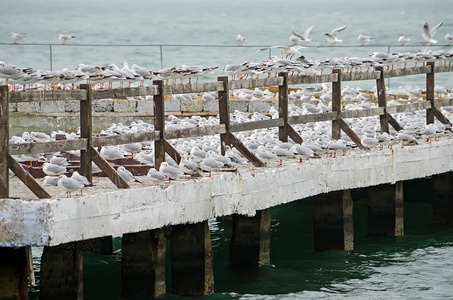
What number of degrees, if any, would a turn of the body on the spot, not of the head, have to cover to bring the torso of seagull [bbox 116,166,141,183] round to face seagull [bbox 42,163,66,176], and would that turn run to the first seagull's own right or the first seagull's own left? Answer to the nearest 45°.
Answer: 0° — it already faces it

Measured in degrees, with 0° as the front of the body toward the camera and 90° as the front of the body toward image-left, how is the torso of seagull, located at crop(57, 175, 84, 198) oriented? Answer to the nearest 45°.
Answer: approximately 90°

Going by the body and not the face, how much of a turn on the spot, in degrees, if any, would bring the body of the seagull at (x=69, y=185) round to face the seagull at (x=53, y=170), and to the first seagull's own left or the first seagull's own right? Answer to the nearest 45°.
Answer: approximately 90° to the first seagull's own right

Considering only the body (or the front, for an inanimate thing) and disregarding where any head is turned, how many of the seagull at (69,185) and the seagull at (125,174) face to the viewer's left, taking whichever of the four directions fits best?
2

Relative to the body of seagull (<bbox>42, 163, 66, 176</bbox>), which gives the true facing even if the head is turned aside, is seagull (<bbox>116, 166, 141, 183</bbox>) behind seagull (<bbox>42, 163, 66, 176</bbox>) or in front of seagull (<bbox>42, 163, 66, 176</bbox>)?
behind

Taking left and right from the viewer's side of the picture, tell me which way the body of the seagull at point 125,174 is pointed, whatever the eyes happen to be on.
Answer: facing to the left of the viewer

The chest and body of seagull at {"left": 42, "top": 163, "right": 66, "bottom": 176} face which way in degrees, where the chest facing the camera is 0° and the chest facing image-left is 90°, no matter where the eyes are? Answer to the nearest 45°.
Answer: approximately 90°
